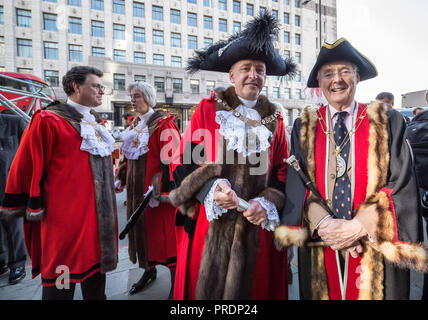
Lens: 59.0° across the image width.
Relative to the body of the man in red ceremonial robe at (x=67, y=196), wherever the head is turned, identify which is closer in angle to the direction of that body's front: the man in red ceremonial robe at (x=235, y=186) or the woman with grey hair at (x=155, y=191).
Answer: the man in red ceremonial robe

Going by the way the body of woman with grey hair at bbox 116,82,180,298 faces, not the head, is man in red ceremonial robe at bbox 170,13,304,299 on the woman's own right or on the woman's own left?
on the woman's own left

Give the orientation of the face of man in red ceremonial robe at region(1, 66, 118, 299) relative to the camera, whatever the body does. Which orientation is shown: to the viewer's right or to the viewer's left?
to the viewer's right

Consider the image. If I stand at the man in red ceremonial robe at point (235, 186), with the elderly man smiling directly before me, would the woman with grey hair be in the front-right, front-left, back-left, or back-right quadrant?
back-left

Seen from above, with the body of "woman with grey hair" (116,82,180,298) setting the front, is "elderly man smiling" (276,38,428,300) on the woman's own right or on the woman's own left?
on the woman's own left

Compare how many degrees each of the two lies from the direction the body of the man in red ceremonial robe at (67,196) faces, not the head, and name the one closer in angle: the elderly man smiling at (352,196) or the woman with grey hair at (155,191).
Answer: the elderly man smiling

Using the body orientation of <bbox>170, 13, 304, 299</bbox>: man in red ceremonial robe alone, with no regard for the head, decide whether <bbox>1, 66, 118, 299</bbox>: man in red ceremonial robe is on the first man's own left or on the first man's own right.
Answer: on the first man's own right

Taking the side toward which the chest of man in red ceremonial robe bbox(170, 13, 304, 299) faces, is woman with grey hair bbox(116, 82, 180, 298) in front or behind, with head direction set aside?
behind

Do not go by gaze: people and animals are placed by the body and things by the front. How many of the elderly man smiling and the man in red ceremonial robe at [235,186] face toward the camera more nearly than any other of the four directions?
2
